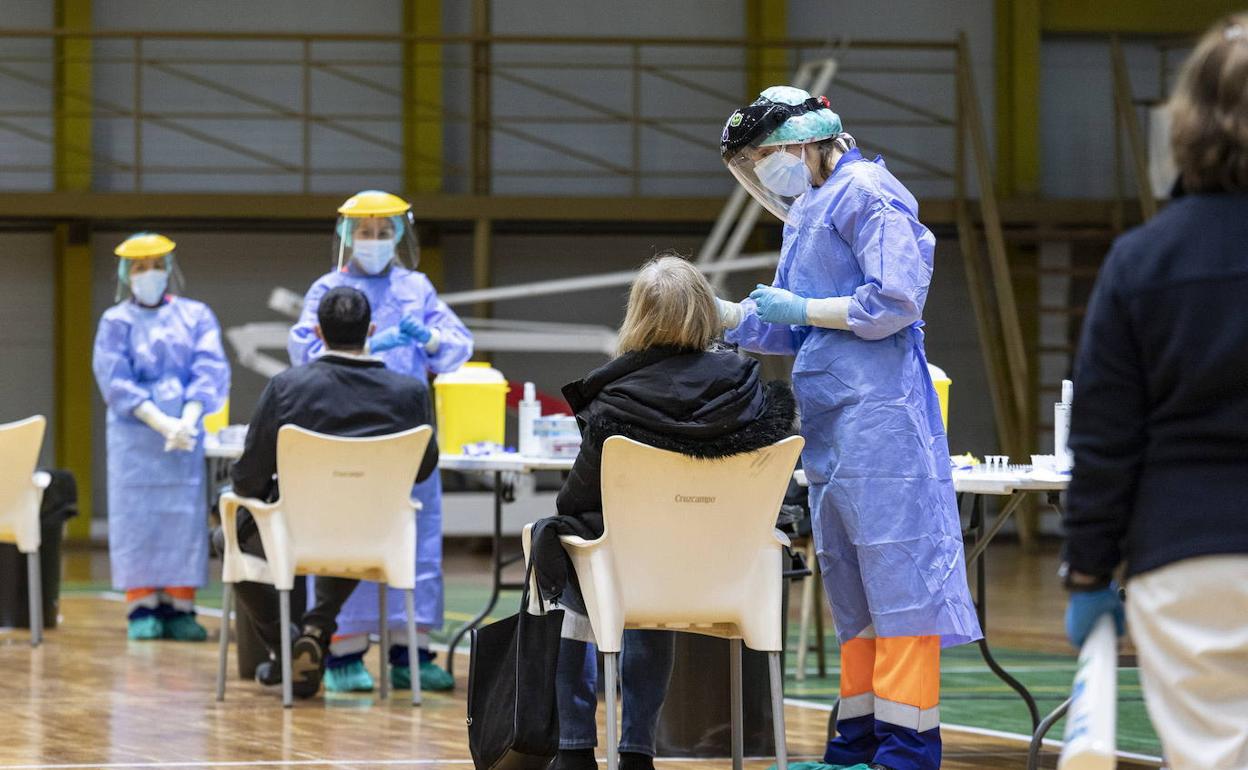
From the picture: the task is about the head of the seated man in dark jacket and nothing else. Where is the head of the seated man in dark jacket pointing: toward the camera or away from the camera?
away from the camera

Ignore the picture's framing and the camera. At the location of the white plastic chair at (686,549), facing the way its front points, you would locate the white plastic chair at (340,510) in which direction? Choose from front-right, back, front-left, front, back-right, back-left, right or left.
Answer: front-left

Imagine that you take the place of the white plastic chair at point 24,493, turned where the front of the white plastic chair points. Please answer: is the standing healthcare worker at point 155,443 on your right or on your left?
on your right

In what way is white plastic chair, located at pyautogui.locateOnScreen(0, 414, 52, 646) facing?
away from the camera

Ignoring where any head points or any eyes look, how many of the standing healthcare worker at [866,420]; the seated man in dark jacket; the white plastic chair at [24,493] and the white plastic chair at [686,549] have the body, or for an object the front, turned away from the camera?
3

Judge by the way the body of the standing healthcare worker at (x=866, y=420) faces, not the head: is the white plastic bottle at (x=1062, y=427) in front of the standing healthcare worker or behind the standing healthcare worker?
behind

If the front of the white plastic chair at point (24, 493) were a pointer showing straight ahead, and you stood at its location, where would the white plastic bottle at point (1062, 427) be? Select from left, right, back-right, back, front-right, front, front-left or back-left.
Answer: back-right

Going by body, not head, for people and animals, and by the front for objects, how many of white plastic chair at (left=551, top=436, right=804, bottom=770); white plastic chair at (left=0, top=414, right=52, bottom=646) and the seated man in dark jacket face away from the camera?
3

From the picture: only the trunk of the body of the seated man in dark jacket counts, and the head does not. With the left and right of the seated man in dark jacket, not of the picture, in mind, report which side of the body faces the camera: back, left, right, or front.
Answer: back

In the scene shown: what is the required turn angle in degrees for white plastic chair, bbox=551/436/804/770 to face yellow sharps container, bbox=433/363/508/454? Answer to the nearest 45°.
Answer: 0° — it already faces it

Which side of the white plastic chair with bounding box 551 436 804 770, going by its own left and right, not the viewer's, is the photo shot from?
back

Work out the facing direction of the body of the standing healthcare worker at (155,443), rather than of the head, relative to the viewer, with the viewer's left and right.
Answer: facing the viewer

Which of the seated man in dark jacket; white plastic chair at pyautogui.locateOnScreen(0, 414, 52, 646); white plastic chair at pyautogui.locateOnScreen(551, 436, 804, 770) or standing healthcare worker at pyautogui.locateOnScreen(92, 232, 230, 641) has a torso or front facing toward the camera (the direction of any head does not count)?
the standing healthcare worker

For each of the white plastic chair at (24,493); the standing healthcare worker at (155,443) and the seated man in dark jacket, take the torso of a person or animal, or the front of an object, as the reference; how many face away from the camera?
2

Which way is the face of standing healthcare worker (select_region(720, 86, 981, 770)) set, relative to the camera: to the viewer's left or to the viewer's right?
to the viewer's left
